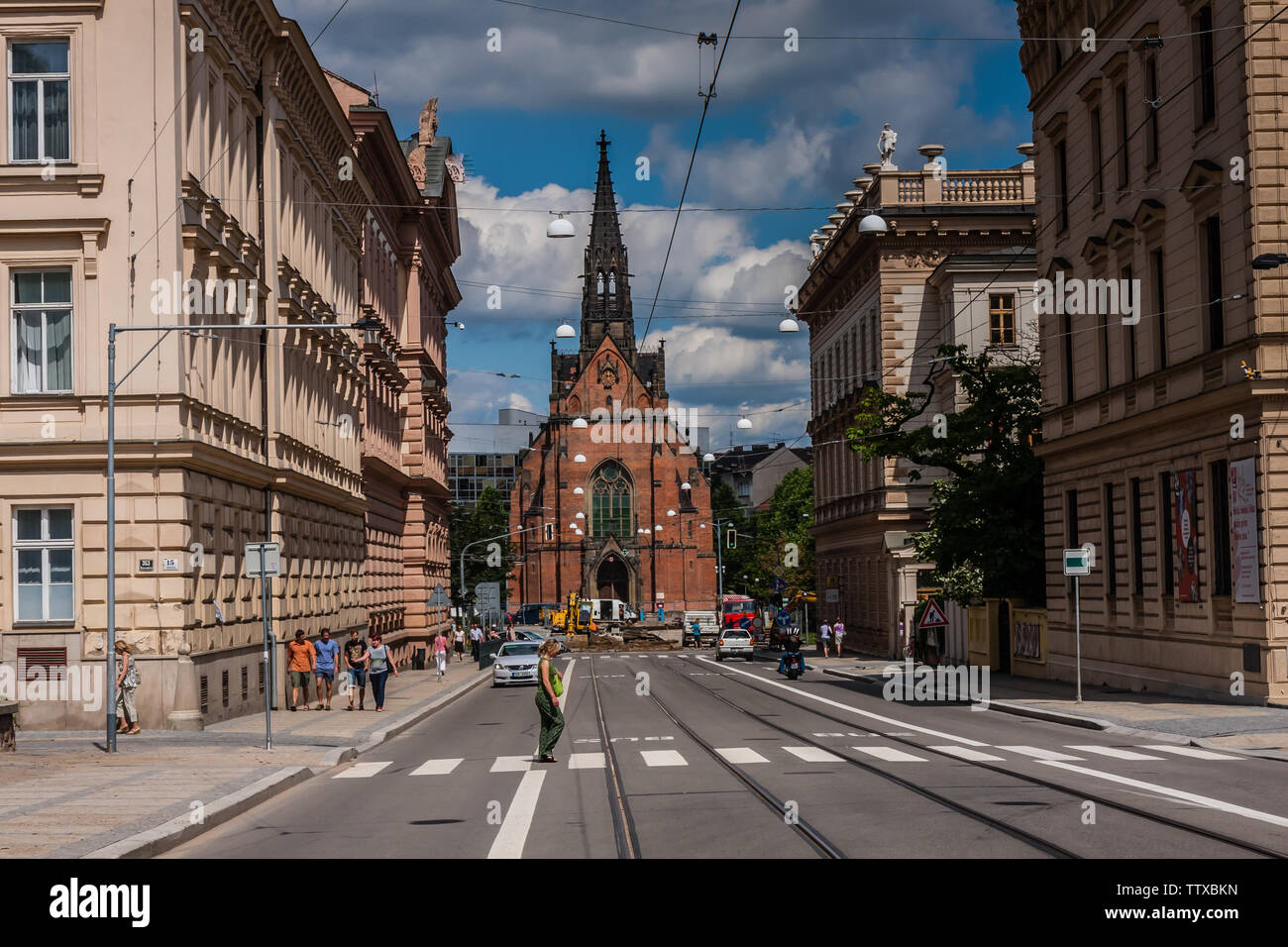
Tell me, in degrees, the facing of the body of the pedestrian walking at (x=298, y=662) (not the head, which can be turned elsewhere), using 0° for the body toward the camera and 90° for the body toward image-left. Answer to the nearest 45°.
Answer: approximately 0°

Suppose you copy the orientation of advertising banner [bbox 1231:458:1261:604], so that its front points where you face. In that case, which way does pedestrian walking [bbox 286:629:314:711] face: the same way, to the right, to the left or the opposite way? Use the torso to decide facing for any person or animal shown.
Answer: to the left

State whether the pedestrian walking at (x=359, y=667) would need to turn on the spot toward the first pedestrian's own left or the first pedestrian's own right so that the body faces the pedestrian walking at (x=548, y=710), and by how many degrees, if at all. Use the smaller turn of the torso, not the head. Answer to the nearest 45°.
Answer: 0° — they already face them

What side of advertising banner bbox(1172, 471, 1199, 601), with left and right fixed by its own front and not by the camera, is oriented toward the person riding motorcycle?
right
